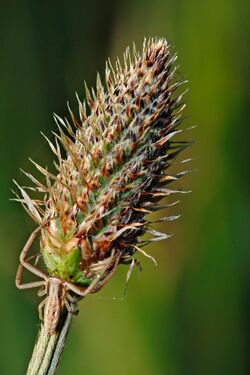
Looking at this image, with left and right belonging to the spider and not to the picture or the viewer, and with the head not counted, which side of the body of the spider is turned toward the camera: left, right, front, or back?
back
